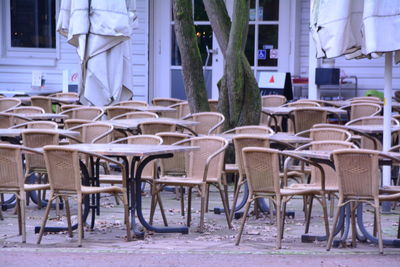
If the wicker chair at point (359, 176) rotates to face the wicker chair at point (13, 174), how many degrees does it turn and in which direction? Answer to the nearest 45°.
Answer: approximately 135° to its left

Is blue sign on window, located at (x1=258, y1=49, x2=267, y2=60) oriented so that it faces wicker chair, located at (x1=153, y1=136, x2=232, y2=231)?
yes

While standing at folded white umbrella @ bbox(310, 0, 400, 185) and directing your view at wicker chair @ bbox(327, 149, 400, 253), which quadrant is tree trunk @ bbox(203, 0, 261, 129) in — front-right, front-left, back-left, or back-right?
back-right

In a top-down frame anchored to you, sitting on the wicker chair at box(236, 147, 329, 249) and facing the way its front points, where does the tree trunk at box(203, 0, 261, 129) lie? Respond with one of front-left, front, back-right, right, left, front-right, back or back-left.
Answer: front-left

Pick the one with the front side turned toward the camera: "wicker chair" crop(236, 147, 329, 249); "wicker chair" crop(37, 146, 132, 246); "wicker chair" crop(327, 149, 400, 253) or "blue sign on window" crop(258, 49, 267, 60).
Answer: the blue sign on window

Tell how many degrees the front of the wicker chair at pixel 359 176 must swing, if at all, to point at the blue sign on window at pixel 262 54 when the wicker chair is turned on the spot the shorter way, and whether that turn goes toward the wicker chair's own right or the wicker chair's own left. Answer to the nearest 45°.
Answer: approximately 45° to the wicker chair's own left

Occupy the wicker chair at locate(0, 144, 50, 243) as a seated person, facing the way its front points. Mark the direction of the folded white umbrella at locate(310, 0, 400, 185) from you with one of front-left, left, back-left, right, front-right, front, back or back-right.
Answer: front-right

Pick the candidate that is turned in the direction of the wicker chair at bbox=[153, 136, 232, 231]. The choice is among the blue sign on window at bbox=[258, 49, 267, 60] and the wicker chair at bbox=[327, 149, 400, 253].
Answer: the blue sign on window

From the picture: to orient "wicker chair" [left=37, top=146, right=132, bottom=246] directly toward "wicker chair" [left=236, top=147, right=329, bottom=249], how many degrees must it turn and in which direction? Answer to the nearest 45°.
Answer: approximately 45° to its right

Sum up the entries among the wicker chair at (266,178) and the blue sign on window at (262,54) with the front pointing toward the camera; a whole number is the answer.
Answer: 1

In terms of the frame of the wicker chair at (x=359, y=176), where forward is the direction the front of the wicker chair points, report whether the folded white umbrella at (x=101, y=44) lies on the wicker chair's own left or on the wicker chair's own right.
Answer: on the wicker chair's own left

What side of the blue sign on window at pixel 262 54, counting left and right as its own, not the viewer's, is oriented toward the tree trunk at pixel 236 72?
front
